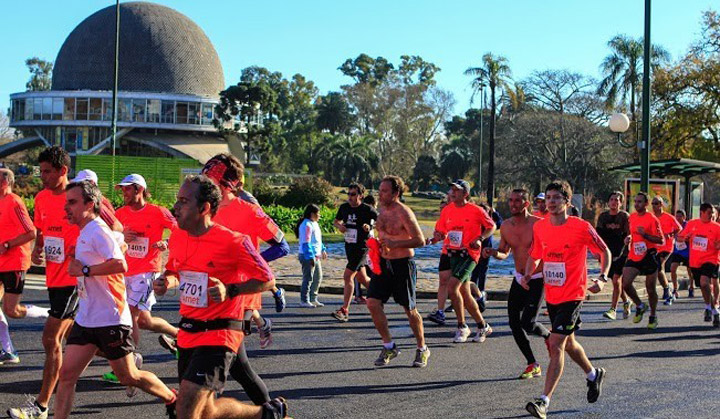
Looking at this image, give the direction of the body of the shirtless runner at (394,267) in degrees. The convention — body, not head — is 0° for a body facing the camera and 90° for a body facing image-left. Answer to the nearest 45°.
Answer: approximately 45°

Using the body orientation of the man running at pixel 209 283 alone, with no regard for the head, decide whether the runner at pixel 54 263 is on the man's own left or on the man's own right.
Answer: on the man's own right

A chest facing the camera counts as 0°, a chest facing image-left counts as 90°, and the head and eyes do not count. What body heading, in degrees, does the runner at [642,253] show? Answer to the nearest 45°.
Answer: approximately 45°

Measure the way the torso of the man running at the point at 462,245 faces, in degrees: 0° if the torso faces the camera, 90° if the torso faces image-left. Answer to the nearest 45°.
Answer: approximately 45°

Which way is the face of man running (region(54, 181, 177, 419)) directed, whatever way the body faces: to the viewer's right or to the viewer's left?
to the viewer's left

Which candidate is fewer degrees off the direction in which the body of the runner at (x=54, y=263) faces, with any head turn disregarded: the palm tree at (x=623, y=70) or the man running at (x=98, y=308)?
the man running

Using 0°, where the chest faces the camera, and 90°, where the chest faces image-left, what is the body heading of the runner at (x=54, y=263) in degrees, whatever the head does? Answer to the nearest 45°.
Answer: approximately 45°

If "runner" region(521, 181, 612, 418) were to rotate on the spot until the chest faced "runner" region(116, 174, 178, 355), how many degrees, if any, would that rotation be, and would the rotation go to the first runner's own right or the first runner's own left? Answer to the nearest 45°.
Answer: approximately 45° to the first runner's own right
